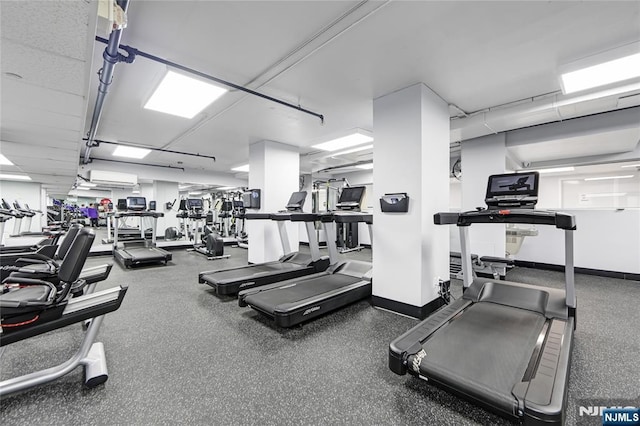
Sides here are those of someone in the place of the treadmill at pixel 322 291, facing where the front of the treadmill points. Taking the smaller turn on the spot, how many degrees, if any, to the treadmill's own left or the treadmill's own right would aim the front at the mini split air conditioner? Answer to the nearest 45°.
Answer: approximately 90° to the treadmill's own left

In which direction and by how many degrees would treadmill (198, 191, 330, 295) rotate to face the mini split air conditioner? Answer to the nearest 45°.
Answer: approximately 90° to its left

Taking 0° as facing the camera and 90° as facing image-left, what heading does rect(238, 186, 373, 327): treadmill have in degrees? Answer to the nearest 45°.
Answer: approximately 225°

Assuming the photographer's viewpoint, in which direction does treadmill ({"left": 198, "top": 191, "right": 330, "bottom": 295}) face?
facing away from the viewer and to the right of the viewer

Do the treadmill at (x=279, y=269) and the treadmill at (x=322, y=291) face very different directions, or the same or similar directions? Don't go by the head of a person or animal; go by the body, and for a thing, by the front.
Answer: same or similar directions

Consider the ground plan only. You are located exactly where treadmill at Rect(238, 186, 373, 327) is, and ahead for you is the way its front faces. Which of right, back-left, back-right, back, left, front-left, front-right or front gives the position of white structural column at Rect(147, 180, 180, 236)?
left

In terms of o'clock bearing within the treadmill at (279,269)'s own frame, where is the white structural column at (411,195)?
The white structural column is roughly at 3 o'clock from the treadmill.

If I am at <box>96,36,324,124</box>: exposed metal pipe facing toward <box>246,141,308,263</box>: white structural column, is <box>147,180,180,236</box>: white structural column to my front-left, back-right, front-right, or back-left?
front-left

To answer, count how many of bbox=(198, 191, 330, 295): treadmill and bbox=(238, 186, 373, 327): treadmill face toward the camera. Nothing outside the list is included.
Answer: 0
